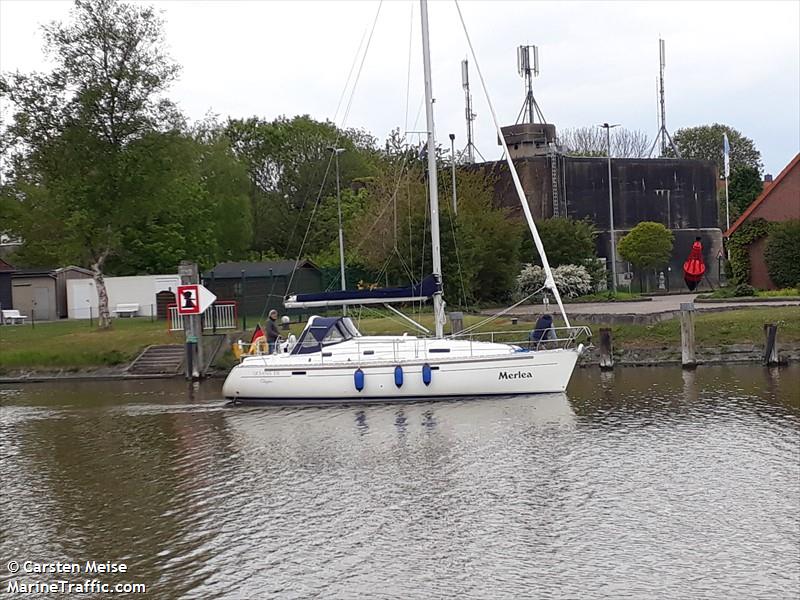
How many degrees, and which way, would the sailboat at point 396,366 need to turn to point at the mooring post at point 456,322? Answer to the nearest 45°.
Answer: approximately 90° to its left

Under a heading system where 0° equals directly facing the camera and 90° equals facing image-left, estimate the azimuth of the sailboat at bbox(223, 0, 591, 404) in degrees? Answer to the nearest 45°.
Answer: approximately 270°

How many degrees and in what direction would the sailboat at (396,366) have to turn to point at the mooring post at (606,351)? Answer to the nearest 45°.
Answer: approximately 45° to its left

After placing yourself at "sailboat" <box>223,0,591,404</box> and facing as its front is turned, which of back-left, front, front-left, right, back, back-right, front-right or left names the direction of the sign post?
back-left

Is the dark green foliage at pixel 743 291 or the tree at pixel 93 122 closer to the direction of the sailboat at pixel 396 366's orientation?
the dark green foliage

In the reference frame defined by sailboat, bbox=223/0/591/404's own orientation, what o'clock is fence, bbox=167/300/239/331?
The fence is roughly at 8 o'clock from the sailboat.

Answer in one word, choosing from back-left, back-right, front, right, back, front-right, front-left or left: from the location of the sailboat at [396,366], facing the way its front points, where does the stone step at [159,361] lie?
back-left

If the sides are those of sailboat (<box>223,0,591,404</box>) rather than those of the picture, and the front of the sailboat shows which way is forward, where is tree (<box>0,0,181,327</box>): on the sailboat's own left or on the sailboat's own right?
on the sailboat's own left

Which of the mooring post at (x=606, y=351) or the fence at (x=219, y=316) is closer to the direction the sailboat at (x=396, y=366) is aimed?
the mooring post

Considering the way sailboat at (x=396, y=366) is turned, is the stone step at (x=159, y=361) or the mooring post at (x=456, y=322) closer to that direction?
the mooring post
